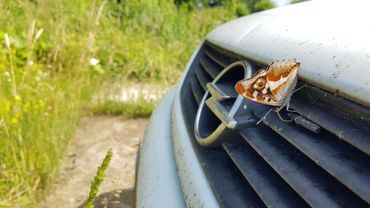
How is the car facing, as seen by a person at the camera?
facing the viewer and to the left of the viewer

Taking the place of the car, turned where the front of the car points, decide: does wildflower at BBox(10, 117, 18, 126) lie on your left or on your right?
on your right

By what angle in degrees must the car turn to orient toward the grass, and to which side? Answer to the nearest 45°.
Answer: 0° — it already faces it
